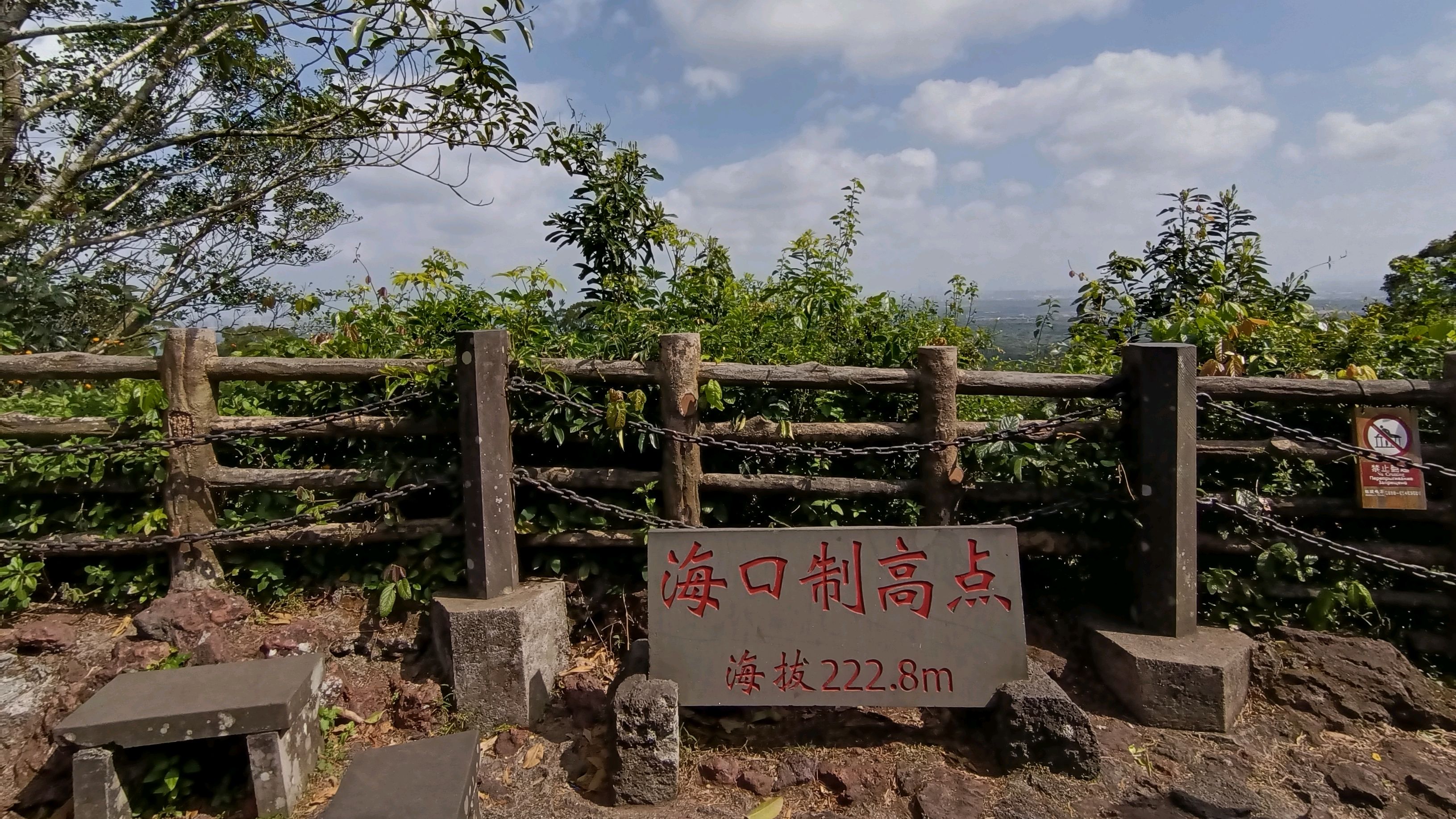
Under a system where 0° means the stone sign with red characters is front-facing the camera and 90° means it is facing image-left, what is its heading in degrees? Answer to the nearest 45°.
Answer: approximately 0°

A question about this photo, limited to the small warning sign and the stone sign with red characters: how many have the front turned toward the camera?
2

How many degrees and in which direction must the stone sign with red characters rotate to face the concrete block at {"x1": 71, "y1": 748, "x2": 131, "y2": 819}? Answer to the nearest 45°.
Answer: approximately 90° to its right

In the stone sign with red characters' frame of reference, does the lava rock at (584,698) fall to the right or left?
on its right

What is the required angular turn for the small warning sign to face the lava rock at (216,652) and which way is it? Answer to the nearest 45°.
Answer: approximately 45° to its right

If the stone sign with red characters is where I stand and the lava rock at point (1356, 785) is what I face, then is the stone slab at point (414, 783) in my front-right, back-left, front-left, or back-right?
back-right

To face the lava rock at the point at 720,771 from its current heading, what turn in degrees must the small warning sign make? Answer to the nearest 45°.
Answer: approximately 45° to its right

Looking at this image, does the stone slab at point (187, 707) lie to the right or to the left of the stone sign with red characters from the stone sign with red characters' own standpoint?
on its right

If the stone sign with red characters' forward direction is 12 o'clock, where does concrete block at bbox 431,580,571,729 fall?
The concrete block is roughly at 3 o'clock from the stone sign with red characters.

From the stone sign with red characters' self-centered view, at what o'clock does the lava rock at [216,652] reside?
The lava rock is roughly at 3 o'clock from the stone sign with red characters.

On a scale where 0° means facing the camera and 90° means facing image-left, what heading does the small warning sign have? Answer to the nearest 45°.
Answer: approximately 0°
